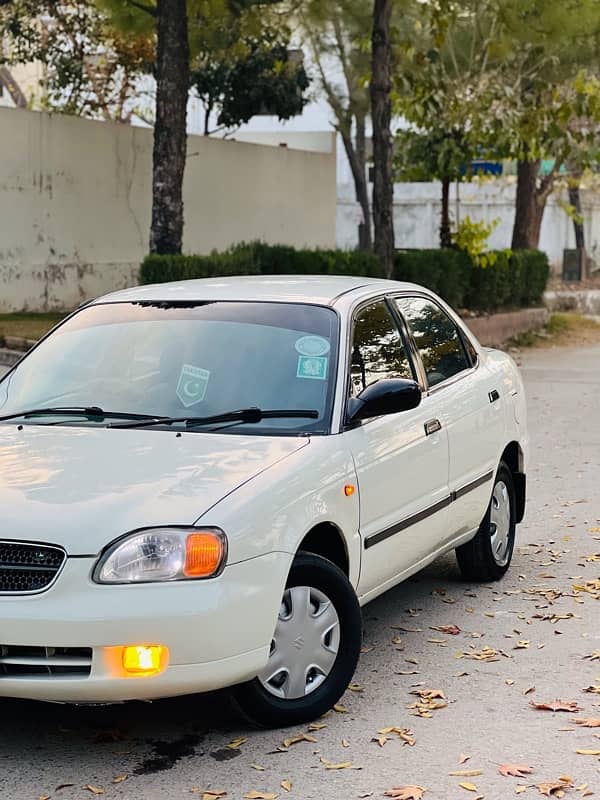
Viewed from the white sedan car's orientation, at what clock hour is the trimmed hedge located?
The trimmed hedge is roughly at 5 o'clock from the white sedan car.

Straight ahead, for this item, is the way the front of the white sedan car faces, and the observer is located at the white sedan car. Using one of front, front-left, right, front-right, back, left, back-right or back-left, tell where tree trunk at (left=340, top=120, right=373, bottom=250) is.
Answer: back-right

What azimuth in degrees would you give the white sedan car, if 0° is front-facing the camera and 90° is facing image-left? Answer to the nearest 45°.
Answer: approximately 45°

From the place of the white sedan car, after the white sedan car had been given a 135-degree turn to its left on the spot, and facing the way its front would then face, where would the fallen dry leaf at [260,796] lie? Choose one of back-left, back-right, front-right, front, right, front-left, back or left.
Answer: right

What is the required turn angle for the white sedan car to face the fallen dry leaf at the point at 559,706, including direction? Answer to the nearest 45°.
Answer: approximately 135° to its left

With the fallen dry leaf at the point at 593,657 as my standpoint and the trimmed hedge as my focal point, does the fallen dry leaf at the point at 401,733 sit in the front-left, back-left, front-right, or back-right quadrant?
back-left

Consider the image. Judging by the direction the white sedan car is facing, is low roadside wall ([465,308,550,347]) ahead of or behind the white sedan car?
behind

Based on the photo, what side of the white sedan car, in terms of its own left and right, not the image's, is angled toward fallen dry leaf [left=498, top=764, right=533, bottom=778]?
left
